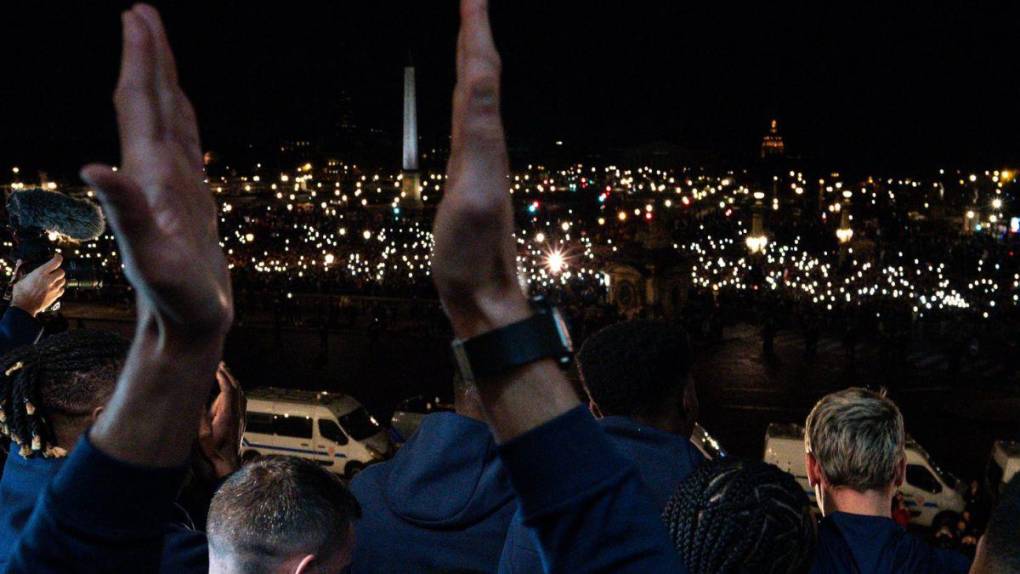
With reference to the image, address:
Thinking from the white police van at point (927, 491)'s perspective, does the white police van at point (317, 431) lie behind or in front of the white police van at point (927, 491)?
behind

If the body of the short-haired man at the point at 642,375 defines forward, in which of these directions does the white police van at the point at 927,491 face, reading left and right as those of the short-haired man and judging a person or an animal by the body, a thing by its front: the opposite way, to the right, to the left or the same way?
to the right

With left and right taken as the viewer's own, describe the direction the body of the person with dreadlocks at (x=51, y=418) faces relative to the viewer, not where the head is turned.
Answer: facing away from the viewer and to the right of the viewer

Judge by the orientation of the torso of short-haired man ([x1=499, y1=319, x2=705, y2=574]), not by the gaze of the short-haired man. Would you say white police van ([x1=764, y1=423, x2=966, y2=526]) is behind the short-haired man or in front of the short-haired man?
in front

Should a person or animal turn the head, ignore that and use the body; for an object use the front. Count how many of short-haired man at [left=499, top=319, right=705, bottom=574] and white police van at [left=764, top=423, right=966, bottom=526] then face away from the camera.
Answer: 1

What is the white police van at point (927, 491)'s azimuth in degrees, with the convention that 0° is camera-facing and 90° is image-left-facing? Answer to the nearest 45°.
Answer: approximately 270°

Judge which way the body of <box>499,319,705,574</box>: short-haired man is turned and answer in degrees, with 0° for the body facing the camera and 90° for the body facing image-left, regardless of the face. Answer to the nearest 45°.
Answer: approximately 180°

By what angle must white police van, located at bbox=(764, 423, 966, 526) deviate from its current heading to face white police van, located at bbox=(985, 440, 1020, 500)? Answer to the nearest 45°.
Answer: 0° — it already faces it

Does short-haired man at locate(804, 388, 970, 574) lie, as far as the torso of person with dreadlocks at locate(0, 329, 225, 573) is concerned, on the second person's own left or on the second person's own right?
on the second person's own right

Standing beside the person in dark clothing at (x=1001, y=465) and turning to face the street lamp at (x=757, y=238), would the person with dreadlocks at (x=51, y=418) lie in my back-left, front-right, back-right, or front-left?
back-left

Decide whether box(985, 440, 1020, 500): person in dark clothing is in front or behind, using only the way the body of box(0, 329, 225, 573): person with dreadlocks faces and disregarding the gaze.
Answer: in front

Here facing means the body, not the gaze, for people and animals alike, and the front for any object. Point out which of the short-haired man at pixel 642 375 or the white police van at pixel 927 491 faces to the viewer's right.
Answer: the white police van

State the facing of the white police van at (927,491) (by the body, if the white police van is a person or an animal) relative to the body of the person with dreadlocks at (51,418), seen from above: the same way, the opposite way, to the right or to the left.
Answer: to the right

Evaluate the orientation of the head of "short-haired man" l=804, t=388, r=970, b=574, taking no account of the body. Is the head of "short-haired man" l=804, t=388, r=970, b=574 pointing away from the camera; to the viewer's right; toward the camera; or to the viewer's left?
away from the camera
